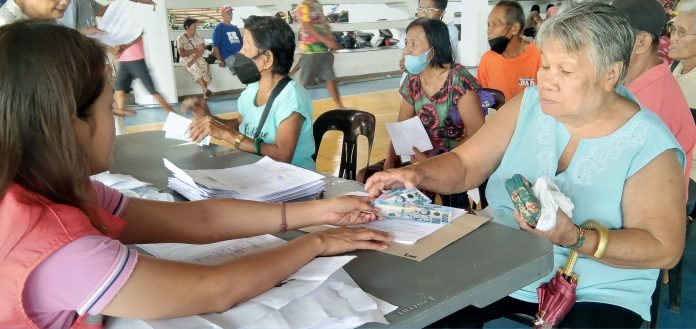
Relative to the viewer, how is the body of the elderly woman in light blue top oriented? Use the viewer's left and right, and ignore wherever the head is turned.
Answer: facing the viewer and to the left of the viewer

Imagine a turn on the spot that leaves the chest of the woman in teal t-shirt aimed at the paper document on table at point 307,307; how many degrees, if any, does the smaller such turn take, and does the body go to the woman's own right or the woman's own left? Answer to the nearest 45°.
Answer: approximately 45° to the woman's own left

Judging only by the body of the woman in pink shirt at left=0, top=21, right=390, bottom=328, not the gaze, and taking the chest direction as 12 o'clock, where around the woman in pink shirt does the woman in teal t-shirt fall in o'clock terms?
The woman in teal t-shirt is roughly at 11 o'clock from the woman in pink shirt.

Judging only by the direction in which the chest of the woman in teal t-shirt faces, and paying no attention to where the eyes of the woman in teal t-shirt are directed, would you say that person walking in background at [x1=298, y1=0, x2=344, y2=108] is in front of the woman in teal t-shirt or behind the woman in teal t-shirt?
behind

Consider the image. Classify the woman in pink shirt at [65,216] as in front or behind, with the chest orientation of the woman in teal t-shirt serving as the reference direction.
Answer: in front

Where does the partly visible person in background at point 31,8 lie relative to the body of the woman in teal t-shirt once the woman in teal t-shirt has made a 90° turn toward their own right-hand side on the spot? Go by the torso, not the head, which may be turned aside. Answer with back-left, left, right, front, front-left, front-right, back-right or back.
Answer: left

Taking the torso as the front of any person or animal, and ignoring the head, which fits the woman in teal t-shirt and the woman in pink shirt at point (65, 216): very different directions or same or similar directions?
very different directions

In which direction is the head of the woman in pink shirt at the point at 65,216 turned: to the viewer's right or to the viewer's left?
to the viewer's right

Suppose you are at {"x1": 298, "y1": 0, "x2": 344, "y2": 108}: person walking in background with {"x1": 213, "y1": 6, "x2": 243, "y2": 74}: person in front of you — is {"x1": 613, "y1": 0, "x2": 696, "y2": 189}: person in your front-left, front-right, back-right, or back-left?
back-left

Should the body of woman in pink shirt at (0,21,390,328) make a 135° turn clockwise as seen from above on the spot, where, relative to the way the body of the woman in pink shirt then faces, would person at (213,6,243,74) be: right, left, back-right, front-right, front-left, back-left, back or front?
back

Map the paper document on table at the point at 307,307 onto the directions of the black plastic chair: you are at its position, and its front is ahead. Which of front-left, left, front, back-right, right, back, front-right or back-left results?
front-left

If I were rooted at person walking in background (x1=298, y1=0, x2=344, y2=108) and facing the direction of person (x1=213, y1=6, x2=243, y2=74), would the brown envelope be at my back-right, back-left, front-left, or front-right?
back-left

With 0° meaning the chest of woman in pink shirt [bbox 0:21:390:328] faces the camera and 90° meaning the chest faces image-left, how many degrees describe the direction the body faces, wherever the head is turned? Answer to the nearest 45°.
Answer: approximately 225°

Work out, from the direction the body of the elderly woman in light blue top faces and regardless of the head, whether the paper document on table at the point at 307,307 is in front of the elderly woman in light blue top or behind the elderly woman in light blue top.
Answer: in front

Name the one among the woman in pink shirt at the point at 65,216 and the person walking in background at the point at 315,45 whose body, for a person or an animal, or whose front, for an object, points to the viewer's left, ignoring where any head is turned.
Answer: the person walking in background
